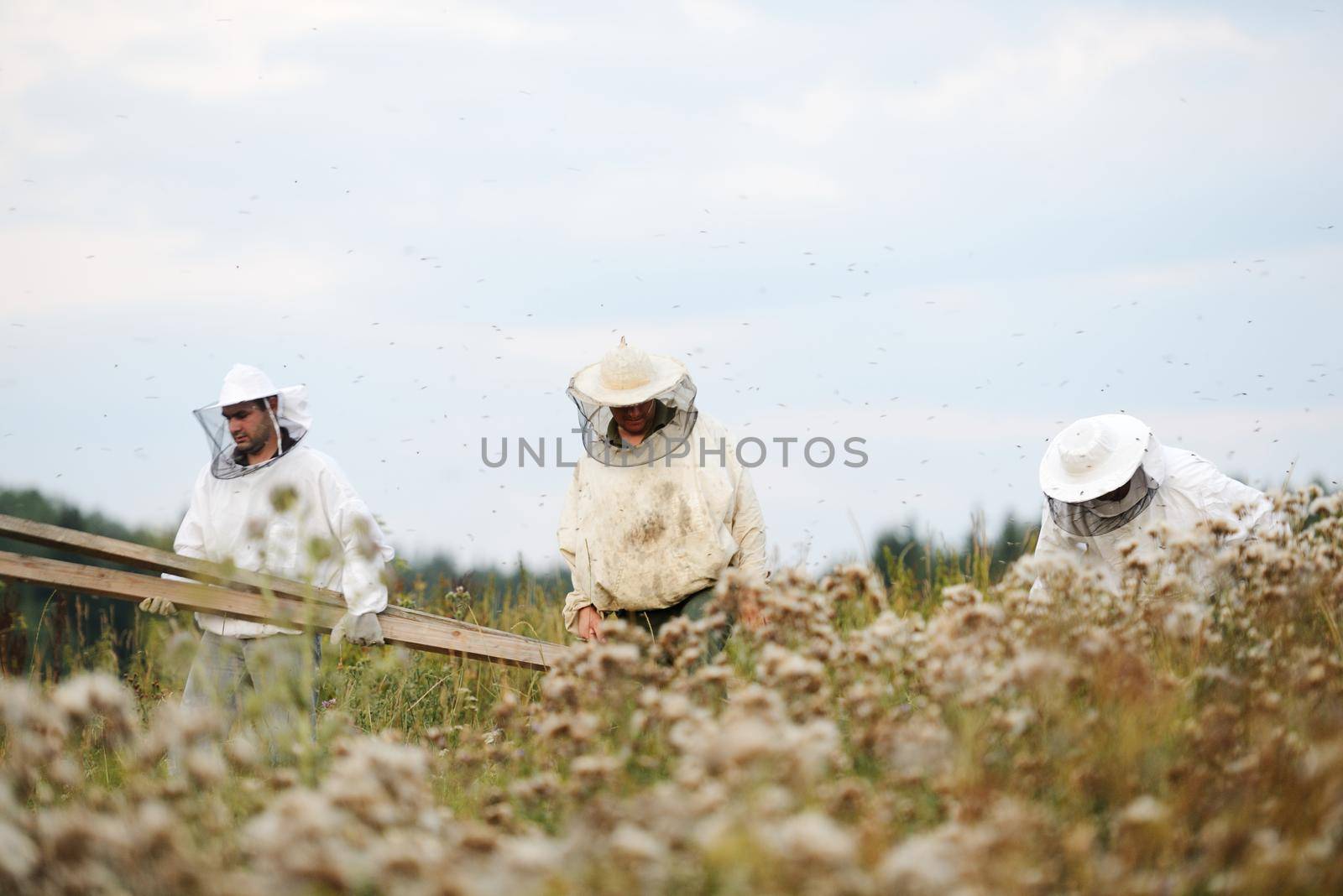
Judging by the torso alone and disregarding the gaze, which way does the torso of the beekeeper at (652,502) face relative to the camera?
toward the camera

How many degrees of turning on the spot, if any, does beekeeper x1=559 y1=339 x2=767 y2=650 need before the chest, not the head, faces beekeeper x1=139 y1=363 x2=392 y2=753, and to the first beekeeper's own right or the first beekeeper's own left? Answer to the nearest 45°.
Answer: approximately 90° to the first beekeeper's own right

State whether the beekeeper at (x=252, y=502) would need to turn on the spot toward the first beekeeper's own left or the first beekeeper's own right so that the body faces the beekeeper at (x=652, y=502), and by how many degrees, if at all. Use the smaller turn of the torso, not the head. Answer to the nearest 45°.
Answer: approximately 90° to the first beekeeper's own left

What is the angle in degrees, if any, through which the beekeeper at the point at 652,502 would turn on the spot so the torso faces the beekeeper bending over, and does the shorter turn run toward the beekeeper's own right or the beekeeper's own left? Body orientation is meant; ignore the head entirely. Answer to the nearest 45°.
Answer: approximately 90° to the beekeeper's own left

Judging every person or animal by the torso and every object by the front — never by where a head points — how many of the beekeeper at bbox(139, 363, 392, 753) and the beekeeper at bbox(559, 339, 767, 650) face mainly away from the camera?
0
